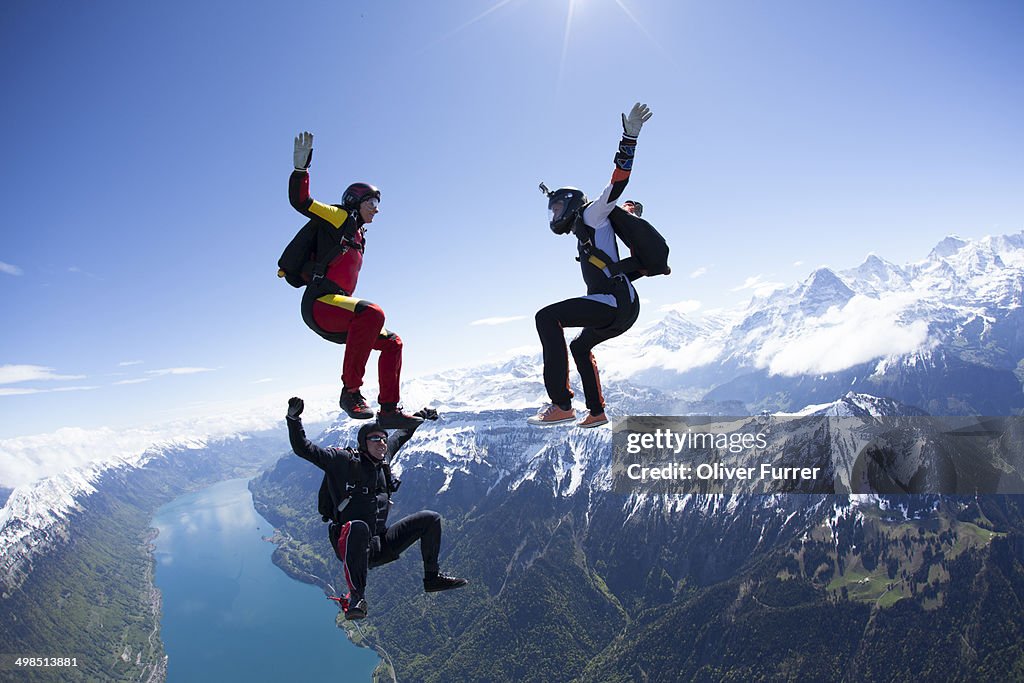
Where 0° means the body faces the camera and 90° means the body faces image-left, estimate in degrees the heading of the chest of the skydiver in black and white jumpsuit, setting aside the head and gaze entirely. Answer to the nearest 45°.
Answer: approximately 90°
